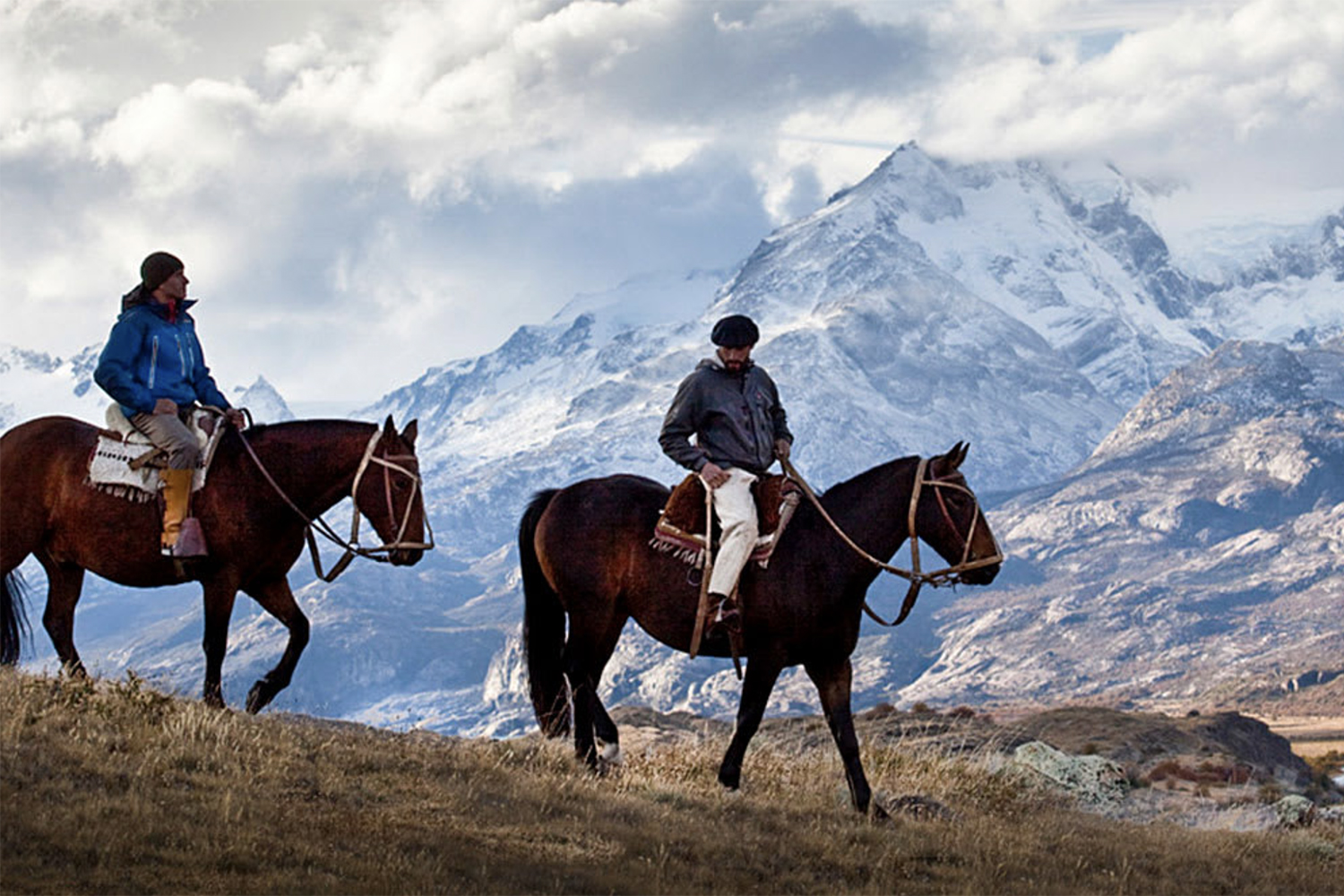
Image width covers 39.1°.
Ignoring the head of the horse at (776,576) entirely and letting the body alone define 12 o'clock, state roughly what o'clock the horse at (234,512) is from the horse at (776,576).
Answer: the horse at (234,512) is roughly at 6 o'clock from the horse at (776,576).

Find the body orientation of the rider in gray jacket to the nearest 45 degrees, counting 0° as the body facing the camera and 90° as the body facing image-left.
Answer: approximately 315°

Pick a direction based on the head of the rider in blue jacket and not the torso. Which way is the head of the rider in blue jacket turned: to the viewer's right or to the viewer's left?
to the viewer's right

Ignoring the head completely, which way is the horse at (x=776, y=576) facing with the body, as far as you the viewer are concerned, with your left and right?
facing to the right of the viewer
